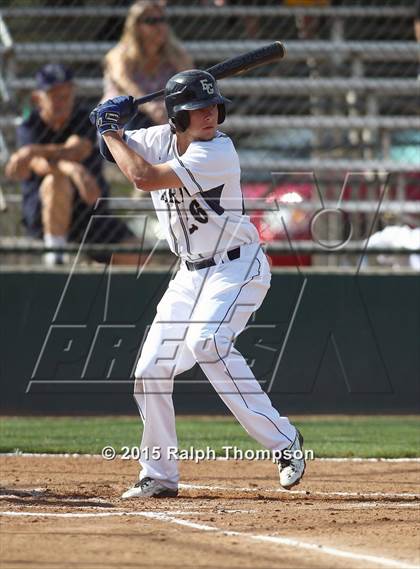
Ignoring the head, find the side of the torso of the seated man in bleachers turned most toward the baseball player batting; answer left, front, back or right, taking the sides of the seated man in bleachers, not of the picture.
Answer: front

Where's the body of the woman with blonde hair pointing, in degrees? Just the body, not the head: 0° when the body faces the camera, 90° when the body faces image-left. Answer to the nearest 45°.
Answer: approximately 315°

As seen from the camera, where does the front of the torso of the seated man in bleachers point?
toward the camera

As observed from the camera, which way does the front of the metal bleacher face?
facing the viewer
